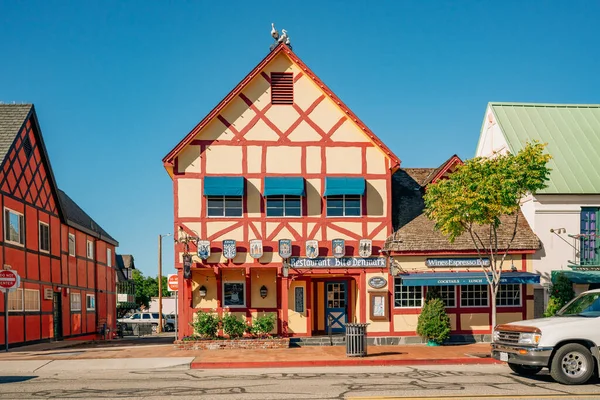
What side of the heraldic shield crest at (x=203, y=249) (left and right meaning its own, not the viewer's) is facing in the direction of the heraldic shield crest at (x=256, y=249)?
left

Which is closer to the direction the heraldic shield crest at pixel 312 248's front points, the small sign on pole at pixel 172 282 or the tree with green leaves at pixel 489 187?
the tree with green leaves

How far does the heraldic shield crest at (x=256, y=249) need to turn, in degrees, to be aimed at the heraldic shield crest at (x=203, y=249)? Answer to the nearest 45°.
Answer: approximately 90° to its right

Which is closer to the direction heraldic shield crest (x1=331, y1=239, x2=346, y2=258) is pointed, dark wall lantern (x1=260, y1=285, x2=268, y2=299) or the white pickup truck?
the white pickup truck

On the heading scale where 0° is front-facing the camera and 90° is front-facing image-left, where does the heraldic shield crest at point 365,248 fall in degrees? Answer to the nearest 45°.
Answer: approximately 0°
